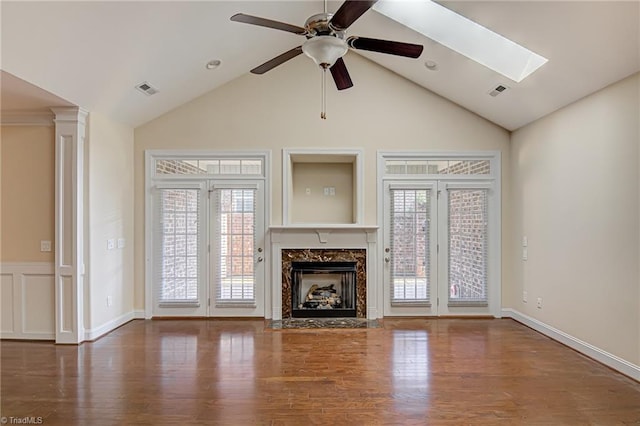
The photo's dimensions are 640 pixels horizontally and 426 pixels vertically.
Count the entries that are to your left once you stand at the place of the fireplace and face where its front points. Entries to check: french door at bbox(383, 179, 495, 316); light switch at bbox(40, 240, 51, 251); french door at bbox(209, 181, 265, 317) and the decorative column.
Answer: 1

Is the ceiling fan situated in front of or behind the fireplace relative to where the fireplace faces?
in front

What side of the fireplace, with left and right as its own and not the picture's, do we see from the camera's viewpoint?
front

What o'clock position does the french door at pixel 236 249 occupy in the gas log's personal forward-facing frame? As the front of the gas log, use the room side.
The french door is roughly at 3 o'clock from the gas log.

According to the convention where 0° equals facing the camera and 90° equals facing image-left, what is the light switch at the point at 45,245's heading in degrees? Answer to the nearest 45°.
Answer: approximately 0°

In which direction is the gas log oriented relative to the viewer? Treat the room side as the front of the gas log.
toward the camera

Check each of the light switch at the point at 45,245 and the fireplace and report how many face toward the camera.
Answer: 2

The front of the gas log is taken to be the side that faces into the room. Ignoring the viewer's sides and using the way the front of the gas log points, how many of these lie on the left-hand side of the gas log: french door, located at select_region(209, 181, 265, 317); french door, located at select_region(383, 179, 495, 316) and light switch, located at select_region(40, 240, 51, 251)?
1
